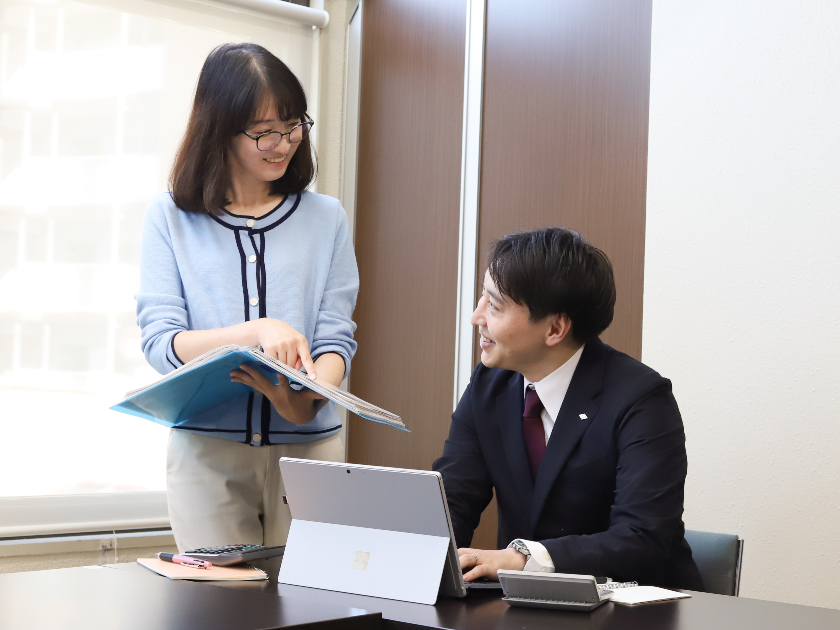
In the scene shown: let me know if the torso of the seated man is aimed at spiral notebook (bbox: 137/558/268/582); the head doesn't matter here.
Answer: yes

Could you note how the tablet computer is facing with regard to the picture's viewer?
facing away from the viewer and to the right of the viewer

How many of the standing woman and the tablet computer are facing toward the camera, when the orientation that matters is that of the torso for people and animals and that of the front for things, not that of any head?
1

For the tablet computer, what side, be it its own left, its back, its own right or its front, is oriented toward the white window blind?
left

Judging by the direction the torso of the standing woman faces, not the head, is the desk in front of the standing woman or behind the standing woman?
in front

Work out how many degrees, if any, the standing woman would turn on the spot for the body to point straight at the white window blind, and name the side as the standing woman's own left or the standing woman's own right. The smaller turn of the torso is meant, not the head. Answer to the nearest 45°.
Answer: approximately 180°

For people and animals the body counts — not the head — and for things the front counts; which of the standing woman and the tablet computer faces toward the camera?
the standing woman

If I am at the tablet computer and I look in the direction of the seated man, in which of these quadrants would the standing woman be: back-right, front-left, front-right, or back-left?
front-left

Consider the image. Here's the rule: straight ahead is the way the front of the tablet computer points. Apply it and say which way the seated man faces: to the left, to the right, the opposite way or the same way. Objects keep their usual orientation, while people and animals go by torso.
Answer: the opposite way

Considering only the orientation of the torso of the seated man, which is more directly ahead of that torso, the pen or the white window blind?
the pen

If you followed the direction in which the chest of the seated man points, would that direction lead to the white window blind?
no

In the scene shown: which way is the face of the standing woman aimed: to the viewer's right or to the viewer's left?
to the viewer's right

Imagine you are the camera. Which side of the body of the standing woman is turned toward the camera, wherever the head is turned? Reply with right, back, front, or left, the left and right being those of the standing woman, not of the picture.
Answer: front

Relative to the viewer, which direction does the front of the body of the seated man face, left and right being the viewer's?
facing the viewer and to the left of the viewer

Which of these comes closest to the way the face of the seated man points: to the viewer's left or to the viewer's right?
to the viewer's left
